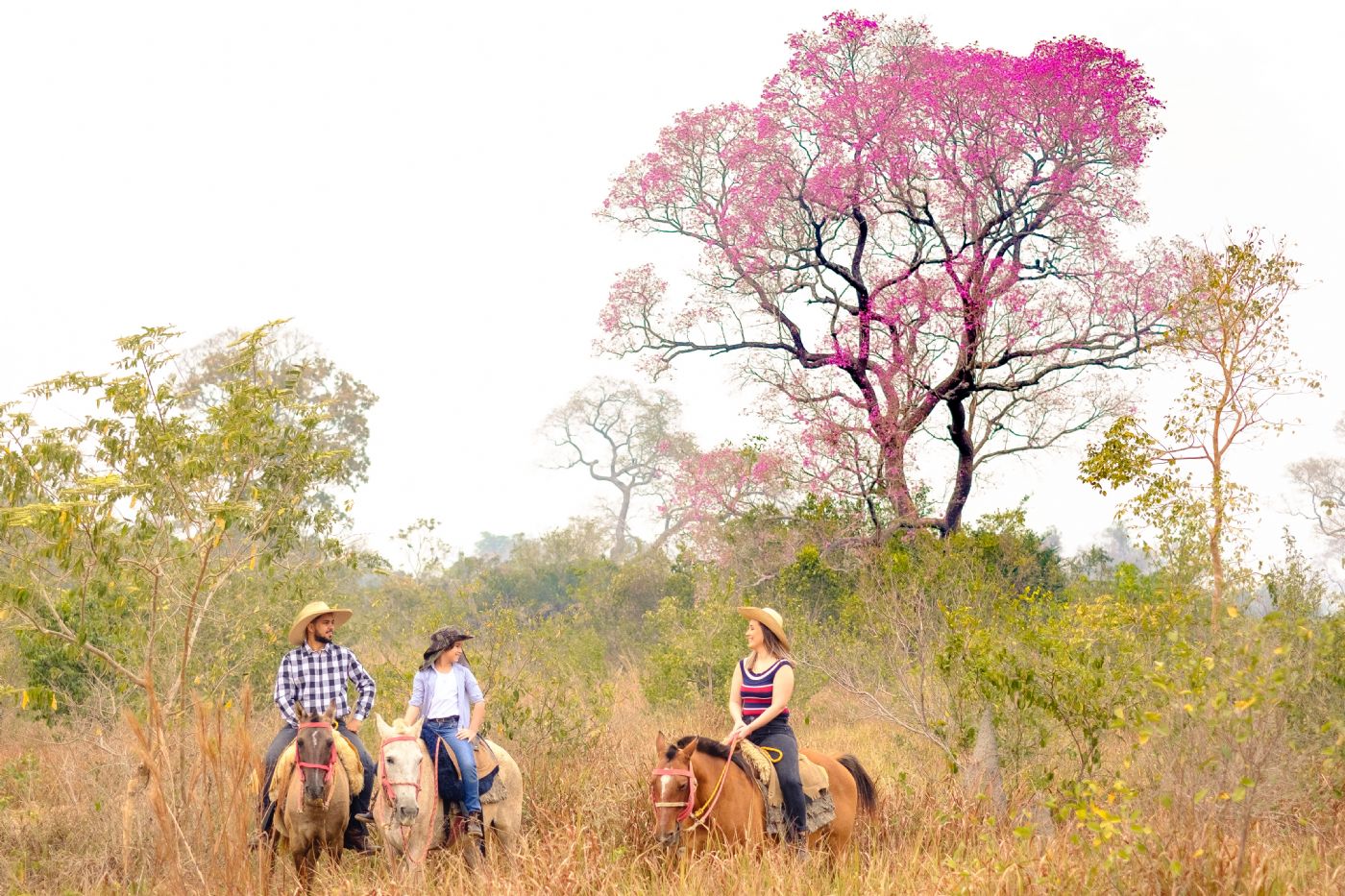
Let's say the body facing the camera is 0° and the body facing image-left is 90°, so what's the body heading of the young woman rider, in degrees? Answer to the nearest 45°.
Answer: approximately 45°

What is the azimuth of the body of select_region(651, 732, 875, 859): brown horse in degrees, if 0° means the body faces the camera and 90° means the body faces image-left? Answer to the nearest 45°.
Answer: approximately 45°

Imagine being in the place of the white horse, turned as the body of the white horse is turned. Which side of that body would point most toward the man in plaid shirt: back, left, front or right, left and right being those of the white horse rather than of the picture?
right

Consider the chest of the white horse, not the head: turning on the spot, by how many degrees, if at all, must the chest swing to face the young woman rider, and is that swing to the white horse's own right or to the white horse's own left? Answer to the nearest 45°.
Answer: approximately 135° to the white horse's own left

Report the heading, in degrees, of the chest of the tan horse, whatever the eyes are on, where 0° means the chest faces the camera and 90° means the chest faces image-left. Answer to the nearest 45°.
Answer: approximately 0°

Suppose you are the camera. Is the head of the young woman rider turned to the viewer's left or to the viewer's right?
to the viewer's left

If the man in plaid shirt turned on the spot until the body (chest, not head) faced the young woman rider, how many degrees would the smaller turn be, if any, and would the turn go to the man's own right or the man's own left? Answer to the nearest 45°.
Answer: approximately 45° to the man's own left

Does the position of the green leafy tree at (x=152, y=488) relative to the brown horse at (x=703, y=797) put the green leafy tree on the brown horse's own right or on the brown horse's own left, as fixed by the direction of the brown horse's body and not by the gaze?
on the brown horse's own right

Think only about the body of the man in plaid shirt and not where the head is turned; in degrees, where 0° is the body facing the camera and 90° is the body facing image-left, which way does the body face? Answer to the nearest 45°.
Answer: approximately 0°

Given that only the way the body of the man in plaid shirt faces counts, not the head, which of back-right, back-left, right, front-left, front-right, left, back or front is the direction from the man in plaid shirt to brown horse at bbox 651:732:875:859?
front-left

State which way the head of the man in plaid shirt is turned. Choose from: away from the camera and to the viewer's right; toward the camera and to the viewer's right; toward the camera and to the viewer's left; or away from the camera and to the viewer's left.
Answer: toward the camera and to the viewer's right
